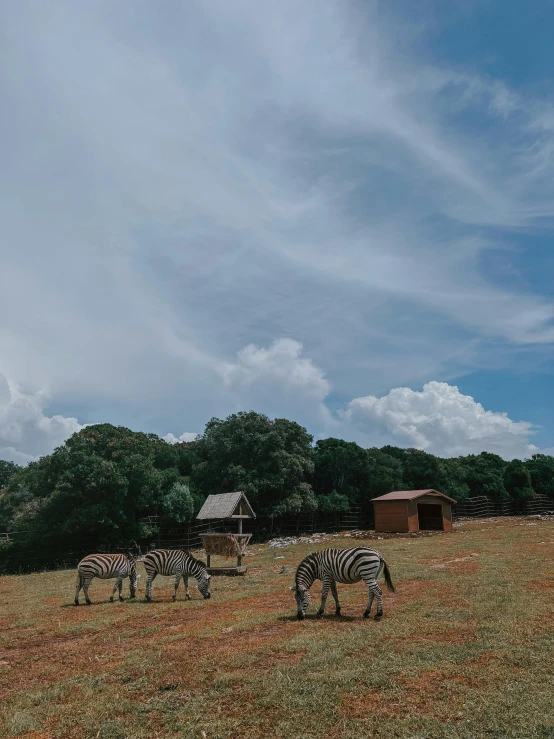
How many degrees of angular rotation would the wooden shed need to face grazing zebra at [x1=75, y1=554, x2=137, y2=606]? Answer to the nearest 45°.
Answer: approximately 45° to its right

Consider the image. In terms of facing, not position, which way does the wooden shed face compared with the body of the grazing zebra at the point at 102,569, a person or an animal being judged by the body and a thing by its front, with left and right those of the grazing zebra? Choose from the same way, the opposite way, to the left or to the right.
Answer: to the right

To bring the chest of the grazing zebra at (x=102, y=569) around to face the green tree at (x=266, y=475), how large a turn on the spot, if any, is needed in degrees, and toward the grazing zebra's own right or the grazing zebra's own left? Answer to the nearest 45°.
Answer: approximately 45° to the grazing zebra's own left

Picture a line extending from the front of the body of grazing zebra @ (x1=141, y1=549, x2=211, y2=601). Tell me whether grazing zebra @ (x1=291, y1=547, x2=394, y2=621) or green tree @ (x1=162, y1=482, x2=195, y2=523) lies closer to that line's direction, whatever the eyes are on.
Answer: the grazing zebra

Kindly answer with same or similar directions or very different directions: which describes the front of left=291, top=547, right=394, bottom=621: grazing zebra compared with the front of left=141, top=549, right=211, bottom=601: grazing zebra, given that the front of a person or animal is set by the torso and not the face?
very different directions

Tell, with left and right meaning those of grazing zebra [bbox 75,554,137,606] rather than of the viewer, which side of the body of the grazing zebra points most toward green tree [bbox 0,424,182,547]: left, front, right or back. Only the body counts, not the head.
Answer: left

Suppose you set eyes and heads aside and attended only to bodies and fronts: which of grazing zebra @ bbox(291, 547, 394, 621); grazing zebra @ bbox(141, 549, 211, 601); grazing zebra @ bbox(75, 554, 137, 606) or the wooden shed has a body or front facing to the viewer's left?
grazing zebra @ bbox(291, 547, 394, 621)

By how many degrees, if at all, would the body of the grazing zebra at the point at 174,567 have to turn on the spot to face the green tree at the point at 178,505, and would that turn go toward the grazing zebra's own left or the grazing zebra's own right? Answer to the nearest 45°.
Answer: approximately 90° to the grazing zebra's own left

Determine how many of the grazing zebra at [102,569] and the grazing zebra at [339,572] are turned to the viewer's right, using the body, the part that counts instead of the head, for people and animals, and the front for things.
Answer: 1

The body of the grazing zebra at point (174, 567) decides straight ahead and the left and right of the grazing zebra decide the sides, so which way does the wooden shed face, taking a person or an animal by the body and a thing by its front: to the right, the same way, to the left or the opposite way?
to the right

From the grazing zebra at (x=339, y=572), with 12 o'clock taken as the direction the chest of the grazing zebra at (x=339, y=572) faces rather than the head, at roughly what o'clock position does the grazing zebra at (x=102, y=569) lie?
the grazing zebra at (x=102, y=569) is roughly at 1 o'clock from the grazing zebra at (x=339, y=572).

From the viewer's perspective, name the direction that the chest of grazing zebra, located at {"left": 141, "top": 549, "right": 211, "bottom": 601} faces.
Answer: to the viewer's right

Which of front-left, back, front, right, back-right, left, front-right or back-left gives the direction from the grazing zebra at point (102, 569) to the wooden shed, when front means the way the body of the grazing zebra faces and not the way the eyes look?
front-left

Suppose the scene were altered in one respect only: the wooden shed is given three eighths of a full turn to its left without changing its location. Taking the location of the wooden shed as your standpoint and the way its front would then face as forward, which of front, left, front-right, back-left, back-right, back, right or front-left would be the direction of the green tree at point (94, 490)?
back-left

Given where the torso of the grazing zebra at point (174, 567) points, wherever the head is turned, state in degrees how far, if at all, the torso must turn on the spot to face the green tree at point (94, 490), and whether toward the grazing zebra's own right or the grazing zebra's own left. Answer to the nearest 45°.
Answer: approximately 90° to the grazing zebra's own left

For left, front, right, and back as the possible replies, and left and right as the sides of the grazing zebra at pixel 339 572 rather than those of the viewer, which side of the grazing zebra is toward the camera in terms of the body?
left

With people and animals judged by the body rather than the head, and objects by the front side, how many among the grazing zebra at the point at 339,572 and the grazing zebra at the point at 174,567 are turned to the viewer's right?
1

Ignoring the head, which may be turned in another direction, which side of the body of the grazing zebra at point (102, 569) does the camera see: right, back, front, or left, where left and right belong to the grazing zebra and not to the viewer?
right

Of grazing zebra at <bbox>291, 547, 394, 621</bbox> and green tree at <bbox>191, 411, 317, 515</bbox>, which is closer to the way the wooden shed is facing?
the grazing zebra

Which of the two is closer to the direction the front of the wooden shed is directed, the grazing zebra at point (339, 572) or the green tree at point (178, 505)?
the grazing zebra

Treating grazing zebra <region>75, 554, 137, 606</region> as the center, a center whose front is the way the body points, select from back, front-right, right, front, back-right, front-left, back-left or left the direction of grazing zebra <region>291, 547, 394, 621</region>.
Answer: front-right
